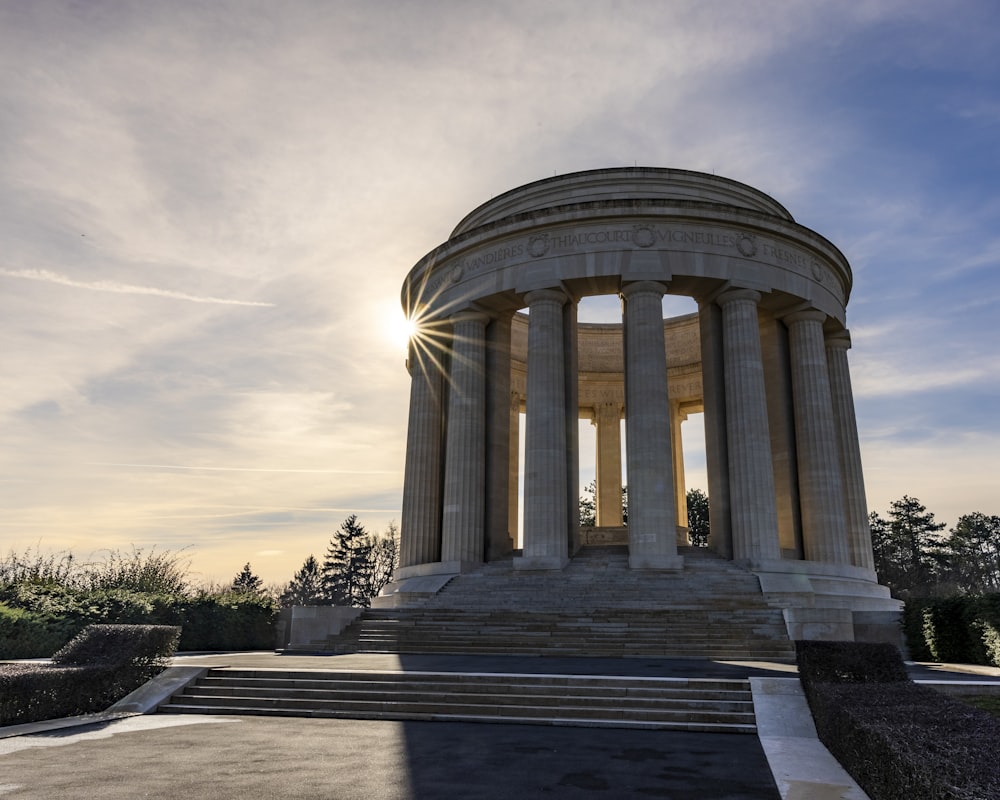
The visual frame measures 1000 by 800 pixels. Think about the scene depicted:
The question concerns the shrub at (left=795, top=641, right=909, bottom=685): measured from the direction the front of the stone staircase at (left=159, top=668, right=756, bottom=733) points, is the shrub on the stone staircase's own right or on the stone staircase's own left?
on the stone staircase's own left

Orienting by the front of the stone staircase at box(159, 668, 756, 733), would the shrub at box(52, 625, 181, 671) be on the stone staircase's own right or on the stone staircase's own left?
on the stone staircase's own right

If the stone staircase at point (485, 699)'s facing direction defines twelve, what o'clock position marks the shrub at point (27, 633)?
The shrub is roughly at 4 o'clock from the stone staircase.

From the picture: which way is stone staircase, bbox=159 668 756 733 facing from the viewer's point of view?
toward the camera

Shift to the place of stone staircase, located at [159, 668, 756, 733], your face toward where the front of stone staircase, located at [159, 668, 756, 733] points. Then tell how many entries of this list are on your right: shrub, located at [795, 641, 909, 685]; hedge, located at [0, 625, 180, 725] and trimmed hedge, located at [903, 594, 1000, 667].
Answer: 1

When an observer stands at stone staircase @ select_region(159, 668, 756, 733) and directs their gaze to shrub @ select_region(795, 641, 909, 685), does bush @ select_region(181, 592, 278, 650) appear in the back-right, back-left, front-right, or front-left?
back-left

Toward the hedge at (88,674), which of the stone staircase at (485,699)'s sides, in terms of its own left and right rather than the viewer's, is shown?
right

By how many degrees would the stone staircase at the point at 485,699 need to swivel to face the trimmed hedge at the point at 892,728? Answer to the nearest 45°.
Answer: approximately 45° to its left

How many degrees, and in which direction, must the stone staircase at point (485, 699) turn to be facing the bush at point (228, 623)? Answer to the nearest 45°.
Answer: approximately 135° to its right

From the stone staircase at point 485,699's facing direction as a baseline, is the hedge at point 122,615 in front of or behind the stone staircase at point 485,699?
behind

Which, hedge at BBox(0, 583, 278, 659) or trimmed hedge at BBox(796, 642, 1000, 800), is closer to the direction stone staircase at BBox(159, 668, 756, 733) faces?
the trimmed hedge

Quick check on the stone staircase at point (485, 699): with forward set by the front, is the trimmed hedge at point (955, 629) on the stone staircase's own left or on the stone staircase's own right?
on the stone staircase's own left

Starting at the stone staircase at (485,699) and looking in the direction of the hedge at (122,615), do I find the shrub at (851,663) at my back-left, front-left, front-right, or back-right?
back-right
